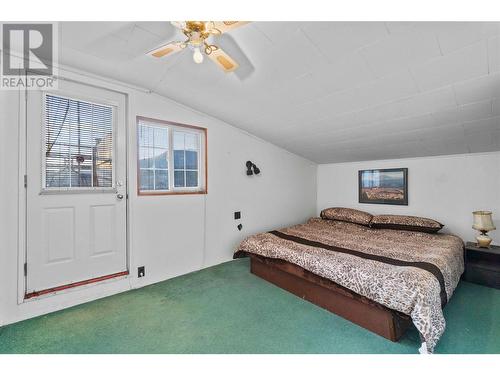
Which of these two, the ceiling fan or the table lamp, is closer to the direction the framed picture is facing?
the ceiling fan

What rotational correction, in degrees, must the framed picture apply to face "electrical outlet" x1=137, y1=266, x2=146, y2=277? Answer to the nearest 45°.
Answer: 0° — it already faces it

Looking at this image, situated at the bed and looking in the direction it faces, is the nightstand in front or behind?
behind

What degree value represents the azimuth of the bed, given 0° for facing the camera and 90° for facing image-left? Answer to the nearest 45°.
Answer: approximately 45°
